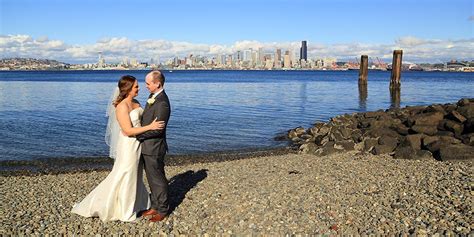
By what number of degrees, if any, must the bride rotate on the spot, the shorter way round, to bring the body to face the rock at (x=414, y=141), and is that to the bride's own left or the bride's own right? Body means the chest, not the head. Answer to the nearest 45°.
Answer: approximately 45° to the bride's own left

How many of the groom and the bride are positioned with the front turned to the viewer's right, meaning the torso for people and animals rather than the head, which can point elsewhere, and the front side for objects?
1

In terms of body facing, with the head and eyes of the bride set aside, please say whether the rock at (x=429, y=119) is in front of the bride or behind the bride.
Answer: in front

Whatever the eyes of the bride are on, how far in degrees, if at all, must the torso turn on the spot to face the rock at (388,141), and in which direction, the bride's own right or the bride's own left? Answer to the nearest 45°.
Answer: approximately 45° to the bride's own left

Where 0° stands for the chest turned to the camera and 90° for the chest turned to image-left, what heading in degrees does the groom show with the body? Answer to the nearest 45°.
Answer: approximately 90°

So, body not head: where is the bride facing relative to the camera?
to the viewer's right

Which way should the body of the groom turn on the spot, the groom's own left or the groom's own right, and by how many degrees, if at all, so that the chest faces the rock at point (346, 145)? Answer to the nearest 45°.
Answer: approximately 135° to the groom's own right

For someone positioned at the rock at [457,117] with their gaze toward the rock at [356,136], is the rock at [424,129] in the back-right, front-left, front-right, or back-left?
front-left

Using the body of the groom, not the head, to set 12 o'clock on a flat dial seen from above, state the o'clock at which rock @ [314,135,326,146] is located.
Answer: The rock is roughly at 4 o'clock from the groom.

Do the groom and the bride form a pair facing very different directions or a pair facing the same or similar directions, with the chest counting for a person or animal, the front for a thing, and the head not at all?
very different directions

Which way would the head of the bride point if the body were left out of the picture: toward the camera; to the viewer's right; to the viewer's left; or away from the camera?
to the viewer's right

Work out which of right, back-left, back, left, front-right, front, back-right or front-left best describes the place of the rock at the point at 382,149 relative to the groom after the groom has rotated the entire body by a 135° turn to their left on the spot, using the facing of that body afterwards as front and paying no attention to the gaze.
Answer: left

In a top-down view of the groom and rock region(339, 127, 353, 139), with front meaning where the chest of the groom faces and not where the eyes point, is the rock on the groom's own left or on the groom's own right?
on the groom's own right

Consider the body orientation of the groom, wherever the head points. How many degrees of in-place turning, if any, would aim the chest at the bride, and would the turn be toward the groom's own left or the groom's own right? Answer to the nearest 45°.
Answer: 0° — they already face them
